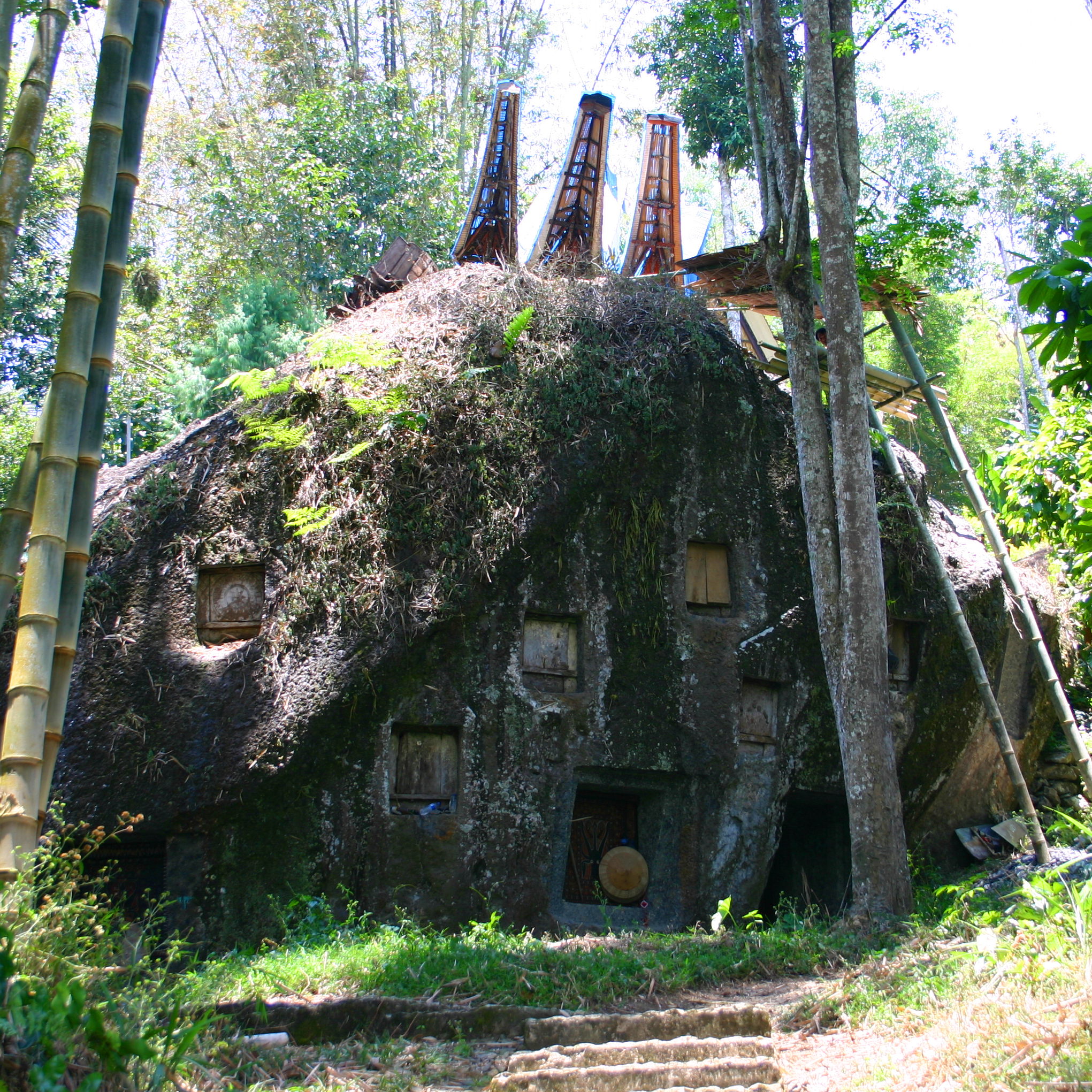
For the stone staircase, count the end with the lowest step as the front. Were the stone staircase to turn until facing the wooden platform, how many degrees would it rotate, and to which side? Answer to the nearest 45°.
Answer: approximately 135° to its left

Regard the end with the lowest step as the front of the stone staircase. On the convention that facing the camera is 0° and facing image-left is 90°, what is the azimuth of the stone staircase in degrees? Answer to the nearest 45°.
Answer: approximately 0°

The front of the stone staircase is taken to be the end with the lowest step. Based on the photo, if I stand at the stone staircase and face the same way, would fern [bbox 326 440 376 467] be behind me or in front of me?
behind

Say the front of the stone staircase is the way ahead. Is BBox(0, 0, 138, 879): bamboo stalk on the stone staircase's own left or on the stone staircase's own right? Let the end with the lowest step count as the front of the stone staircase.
on the stone staircase's own right

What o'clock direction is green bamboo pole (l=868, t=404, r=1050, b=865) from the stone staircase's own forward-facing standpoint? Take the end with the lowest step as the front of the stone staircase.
The green bamboo pole is roughly at 7 o'clock from the stone staircase.

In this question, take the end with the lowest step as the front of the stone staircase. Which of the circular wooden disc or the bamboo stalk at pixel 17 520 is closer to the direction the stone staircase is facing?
the bamboo stalk
